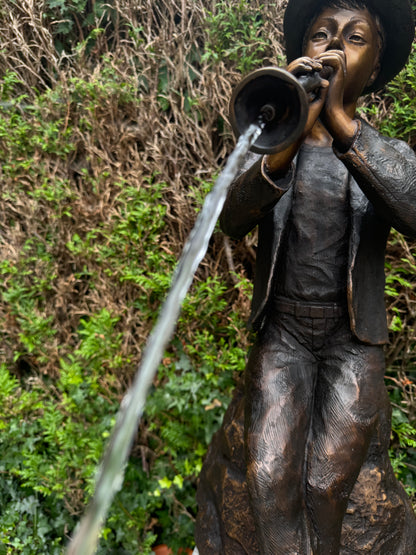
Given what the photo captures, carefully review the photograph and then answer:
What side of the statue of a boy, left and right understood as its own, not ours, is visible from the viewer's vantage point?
front

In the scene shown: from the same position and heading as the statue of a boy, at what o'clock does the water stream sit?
The water stream is roughly at 1 o'clock from the statue of a boy.
